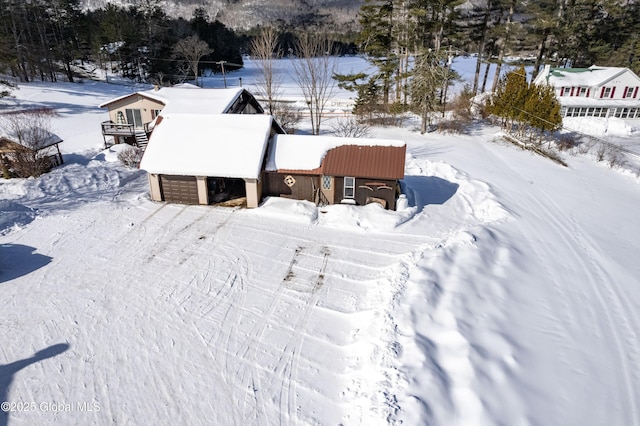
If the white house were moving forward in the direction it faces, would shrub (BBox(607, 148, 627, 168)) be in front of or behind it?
in front

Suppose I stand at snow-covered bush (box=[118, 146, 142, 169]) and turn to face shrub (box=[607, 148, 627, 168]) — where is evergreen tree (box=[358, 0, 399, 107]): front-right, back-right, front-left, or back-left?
front-left

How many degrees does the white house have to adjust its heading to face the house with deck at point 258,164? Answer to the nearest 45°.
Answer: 0° — it already faces it

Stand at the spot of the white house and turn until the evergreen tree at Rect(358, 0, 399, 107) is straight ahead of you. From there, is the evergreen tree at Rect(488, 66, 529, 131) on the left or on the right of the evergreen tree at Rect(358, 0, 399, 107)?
left

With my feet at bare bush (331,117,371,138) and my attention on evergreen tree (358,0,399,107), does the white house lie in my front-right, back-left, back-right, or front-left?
front-right

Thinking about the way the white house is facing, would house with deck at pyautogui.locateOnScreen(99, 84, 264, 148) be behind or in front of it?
in front

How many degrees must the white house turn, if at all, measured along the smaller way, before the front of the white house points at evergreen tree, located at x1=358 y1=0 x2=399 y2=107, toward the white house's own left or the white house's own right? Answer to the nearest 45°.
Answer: approximately 45° to the white house's own right

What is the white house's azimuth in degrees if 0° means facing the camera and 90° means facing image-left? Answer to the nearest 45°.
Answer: approximately 0°

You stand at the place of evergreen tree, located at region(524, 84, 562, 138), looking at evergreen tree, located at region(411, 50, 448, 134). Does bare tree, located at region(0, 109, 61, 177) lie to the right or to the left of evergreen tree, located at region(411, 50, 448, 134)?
left

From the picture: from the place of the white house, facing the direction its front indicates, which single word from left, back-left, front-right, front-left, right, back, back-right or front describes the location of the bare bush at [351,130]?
front-right
